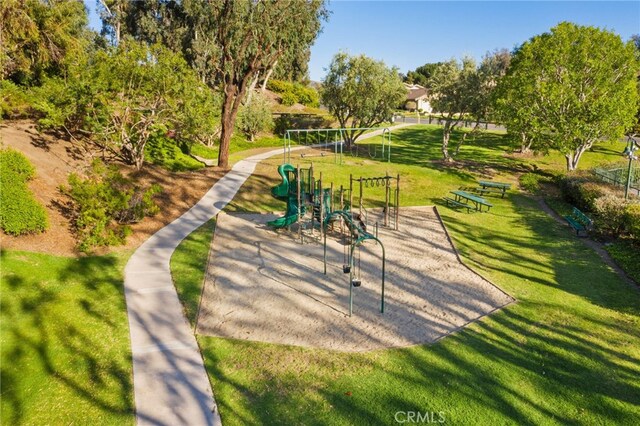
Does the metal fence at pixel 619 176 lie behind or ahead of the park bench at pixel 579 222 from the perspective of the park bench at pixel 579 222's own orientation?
behind

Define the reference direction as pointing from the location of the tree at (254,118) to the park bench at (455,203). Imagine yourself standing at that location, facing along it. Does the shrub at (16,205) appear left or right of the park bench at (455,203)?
right

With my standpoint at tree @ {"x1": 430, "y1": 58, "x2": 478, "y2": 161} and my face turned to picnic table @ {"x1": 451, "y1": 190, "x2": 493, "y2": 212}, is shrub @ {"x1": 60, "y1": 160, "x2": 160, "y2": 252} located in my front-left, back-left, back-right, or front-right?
front-right

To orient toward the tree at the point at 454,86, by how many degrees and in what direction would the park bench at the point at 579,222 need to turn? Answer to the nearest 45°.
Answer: approximately 90° to its right

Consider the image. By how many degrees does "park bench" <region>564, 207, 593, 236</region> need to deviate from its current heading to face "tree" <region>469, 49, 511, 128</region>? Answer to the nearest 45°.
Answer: approximately 90° to its right

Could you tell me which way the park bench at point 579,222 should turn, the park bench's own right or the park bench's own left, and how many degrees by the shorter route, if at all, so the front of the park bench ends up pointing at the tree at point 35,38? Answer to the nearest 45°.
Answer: approximately 45° to the park bench's own right

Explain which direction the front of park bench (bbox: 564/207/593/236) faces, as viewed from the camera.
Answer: facing the viewer and to the left of the viewer

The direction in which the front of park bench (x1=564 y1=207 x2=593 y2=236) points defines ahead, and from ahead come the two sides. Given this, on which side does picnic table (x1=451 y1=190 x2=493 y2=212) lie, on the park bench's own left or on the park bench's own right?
on the park bench's own right

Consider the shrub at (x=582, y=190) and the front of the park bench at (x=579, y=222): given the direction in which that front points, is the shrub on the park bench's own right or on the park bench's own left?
on the park bench's own right

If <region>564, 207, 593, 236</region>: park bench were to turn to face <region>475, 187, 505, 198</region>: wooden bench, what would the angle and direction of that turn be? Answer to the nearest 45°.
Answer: approximately 90° to its right

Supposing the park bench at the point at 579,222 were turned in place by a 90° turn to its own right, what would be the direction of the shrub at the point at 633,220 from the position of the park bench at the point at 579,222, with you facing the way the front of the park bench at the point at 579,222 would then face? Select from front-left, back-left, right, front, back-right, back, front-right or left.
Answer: back

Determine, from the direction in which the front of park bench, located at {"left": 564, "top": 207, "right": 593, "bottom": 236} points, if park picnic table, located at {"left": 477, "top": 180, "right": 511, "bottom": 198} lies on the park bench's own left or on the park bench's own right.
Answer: on the park bench's own right

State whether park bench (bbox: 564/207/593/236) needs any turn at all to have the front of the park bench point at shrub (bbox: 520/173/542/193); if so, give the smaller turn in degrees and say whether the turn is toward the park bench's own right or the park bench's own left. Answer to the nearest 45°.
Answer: approximately 135° to the park bench's own right

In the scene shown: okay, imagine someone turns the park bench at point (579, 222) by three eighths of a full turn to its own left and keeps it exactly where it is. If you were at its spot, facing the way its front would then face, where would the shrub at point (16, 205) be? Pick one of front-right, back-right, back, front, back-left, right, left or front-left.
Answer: back-right
